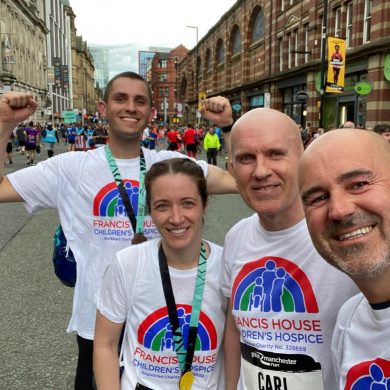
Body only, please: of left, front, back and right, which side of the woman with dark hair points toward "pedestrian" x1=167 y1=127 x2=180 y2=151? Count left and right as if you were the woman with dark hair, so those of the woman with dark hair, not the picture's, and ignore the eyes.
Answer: back

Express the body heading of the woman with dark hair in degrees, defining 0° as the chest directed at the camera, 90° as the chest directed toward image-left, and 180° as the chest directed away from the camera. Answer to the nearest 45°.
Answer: approximately 0°

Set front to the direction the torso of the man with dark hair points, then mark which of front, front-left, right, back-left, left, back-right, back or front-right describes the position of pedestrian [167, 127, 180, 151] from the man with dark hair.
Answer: back

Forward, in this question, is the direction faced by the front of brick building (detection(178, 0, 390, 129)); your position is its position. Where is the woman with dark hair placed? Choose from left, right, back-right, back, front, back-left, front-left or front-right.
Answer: front-left

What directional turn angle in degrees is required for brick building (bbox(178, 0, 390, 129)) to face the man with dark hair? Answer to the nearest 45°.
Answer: approximately 45° to its left

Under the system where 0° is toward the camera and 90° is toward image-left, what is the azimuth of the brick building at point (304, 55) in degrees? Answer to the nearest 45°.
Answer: approximately 45°

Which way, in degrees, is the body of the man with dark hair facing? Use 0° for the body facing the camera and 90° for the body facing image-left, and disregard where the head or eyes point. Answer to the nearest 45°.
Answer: approximately 0°

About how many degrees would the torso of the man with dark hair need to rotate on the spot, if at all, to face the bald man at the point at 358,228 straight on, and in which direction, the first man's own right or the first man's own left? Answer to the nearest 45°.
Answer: approximately 45° to the first man's own left

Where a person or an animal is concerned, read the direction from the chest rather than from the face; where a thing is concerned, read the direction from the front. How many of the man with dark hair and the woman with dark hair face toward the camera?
2

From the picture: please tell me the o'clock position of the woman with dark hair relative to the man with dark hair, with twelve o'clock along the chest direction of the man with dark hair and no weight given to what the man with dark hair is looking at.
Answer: The woman with dark hair is roughly at 11 o'clock from the man with dark hair.
